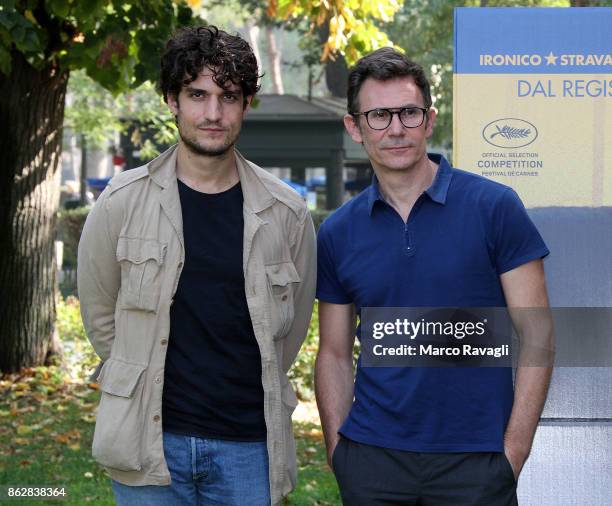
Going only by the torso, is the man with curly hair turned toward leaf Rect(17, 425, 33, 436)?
no

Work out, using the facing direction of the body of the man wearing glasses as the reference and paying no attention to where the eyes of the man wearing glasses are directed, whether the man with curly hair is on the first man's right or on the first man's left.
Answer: on the first man's right

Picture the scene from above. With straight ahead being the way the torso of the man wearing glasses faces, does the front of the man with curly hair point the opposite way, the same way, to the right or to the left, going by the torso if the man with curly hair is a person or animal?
the same way

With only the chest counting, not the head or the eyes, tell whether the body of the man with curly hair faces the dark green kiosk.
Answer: no

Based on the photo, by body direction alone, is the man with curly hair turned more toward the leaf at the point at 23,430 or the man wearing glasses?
the man wearing glasses

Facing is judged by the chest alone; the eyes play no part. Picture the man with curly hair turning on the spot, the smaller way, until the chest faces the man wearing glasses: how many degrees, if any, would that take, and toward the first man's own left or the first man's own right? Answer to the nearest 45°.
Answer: approximately 45° to the first man's own left

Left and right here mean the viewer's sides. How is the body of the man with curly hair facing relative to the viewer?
facing the viewer

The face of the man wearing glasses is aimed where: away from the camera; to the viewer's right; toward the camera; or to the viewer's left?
toward the camera

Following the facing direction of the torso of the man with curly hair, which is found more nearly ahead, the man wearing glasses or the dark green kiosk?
the man wearing glasses

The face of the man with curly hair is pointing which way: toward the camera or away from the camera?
toward the camera

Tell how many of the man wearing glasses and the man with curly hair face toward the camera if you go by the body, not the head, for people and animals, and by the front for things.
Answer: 2

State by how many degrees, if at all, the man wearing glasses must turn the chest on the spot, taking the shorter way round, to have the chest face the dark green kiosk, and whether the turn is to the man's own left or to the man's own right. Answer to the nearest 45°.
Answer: approximately 180°
